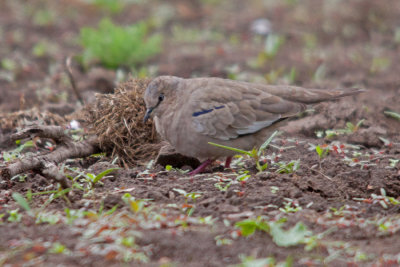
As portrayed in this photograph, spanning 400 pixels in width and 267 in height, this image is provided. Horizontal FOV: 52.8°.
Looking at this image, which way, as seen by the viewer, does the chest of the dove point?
to the viewer's left

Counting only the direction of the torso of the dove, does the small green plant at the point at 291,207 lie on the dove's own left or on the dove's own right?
on the dove's own left

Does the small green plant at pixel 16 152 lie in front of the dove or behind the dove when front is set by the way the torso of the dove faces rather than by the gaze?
in front

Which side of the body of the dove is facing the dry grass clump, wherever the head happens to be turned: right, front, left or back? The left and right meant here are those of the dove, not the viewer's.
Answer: front

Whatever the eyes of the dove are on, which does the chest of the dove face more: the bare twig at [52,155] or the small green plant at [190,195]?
the bare twig

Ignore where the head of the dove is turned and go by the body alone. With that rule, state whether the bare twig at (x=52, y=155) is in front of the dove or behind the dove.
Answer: in front

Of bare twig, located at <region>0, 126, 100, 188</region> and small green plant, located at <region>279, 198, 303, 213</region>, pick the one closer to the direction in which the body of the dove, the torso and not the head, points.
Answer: the bare twig

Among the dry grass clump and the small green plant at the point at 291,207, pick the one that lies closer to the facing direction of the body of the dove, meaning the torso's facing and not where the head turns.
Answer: the dry grass clump

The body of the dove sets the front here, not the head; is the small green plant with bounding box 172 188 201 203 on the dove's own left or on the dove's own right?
on the dove's own left
